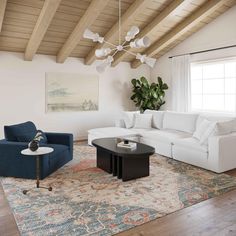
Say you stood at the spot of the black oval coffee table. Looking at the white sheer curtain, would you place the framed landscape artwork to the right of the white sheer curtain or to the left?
left

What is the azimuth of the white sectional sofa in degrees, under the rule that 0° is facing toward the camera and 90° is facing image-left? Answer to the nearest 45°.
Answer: approximately 45°

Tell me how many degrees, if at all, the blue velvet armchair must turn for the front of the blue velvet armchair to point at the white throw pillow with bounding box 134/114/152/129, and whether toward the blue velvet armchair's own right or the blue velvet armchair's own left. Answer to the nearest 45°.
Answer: approximately 90° to the blue velvet armchair's own left

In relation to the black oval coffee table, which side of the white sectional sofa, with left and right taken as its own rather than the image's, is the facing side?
front

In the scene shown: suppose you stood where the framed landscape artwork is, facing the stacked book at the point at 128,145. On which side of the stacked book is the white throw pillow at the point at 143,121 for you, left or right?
left

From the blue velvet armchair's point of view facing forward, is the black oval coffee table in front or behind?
in front

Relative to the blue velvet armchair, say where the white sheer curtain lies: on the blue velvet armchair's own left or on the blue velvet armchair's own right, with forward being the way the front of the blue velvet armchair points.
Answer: on the blue velvet armchair's own left

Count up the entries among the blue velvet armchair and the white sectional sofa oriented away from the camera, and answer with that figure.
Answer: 0

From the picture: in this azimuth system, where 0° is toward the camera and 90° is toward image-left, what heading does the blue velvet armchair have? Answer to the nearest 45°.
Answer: approximately 315°

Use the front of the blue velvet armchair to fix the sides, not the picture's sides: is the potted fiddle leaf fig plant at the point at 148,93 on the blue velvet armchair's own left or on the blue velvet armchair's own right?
on the blue velvet armchair's own left

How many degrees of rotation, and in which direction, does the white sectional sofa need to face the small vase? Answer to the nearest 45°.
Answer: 0° — it already faces it

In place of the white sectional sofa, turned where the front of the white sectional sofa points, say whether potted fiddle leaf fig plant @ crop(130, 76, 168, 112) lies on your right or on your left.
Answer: on your right
